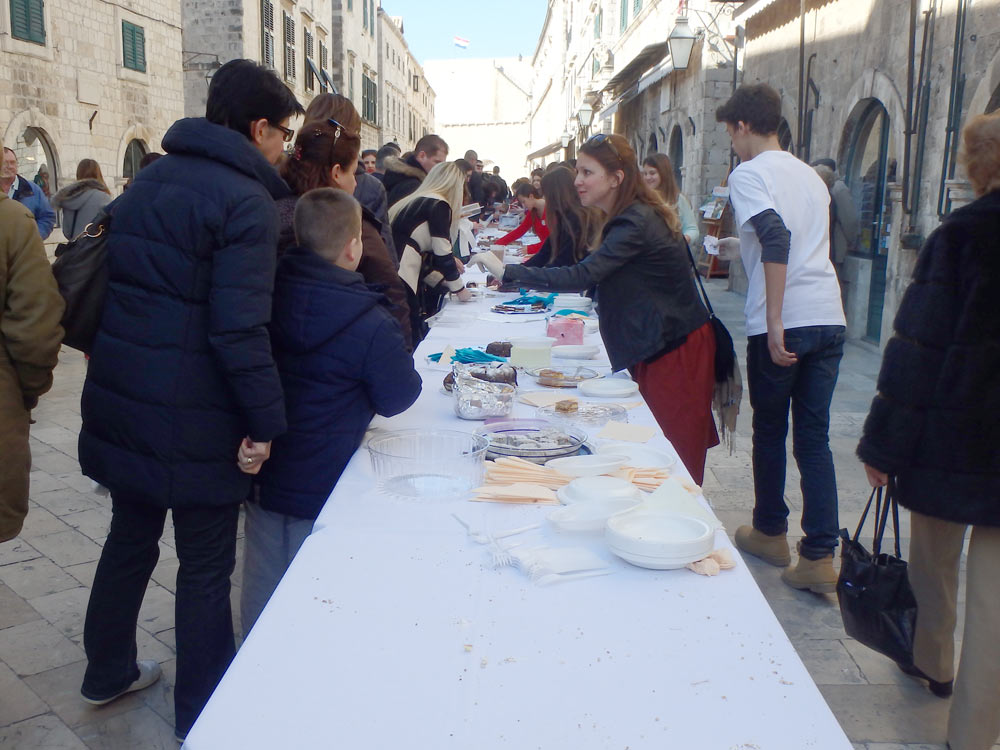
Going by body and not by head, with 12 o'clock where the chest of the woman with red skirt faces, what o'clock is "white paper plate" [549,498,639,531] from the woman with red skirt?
The white paper plate is roughly at 9 o'clock from the woman with red skirt.

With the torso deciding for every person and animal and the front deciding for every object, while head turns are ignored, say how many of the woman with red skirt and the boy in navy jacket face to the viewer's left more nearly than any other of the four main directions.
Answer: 1

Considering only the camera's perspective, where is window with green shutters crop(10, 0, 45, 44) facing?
facing the viewer and to the right of the viewer

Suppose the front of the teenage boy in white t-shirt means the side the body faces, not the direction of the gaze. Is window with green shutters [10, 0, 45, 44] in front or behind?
in front

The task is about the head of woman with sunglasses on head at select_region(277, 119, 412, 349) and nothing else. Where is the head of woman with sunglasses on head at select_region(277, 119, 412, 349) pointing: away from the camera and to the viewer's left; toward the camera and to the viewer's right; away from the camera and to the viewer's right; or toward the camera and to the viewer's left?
away from the camera and to the viewer's right

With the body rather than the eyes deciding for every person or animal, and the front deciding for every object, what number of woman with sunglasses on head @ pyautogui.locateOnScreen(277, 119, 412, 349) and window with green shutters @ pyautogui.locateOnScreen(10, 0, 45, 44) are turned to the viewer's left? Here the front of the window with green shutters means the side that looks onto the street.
0

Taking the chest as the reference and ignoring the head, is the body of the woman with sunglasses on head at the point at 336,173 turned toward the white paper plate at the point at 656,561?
no

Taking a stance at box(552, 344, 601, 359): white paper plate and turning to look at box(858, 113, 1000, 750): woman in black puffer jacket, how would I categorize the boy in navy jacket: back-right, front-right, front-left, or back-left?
front-right

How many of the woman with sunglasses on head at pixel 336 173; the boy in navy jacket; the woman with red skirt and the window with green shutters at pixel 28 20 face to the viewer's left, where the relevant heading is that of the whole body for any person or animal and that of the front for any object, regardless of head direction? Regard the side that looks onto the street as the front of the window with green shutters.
1

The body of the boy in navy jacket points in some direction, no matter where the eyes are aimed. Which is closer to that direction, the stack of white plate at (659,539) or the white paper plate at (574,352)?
the white paper plate

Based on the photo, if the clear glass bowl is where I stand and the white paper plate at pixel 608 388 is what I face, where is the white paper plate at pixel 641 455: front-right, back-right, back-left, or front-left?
front-right

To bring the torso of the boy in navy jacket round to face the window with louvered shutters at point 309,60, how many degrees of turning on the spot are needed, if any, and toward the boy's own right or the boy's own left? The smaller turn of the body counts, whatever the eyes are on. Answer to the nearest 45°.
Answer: approximately 45° to the boy's own left

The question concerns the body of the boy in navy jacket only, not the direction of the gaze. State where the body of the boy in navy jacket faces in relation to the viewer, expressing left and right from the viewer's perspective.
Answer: facing away from the viewer and to the right of the viewer

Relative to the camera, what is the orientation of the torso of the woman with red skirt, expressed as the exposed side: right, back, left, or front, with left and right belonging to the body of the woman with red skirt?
left

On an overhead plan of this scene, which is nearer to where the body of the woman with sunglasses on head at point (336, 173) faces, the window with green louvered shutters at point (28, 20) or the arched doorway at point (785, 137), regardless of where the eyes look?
the arched doorway

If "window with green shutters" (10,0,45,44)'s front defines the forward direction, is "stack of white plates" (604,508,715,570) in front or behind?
in front

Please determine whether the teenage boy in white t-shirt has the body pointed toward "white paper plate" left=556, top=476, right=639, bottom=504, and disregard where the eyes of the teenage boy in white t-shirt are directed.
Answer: no
